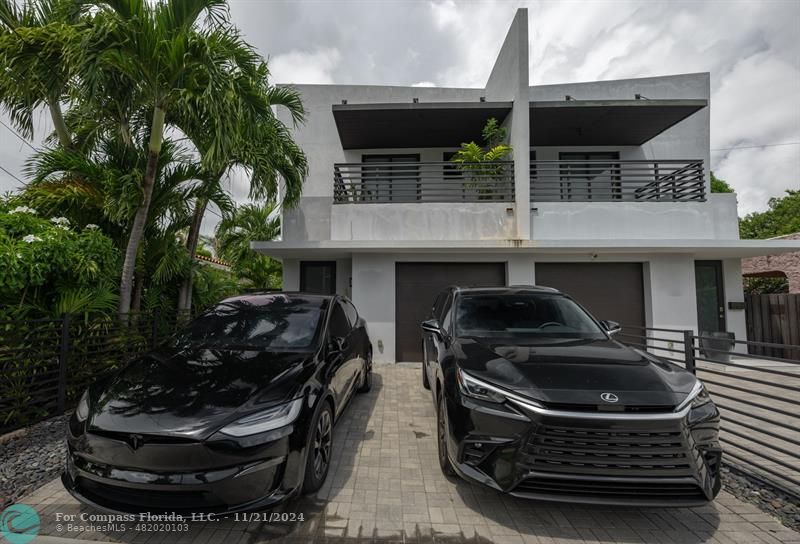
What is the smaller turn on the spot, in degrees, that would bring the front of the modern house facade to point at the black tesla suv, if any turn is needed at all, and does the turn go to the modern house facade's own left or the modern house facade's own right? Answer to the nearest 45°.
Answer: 0° — it already faces it

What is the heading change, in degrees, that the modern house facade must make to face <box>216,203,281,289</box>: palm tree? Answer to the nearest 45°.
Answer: approximately 90° to its right

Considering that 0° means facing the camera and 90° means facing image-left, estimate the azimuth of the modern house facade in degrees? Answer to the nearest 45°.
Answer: approximately 0°

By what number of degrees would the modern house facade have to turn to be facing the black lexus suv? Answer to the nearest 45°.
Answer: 0° — it already faces it

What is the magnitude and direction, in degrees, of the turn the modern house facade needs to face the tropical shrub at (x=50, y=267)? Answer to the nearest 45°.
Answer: approximately 45° to its right

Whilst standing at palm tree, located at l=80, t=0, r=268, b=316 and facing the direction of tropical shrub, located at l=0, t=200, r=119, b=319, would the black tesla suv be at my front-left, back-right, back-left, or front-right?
back-left

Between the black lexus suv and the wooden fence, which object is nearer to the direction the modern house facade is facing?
the black lexus suv

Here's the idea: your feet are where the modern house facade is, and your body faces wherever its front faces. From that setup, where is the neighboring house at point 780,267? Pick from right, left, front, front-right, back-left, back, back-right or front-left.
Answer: back-left

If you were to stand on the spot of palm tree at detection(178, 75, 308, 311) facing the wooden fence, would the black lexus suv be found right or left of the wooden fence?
right

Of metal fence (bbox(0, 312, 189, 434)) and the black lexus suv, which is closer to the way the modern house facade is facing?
the black lexus suv

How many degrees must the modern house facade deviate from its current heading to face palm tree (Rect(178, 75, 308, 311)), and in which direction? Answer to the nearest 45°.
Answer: approximately 45° to its right

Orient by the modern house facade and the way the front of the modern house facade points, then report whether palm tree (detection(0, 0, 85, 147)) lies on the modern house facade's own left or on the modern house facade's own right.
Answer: on the modern house facade's own right

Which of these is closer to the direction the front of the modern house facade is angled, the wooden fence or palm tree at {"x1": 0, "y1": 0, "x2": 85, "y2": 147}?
the palm tree
